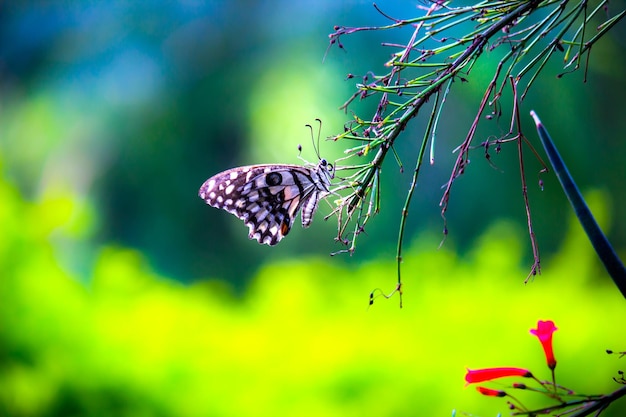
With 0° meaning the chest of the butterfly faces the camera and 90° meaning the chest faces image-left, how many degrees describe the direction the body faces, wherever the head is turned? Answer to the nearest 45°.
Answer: approximately 270°
